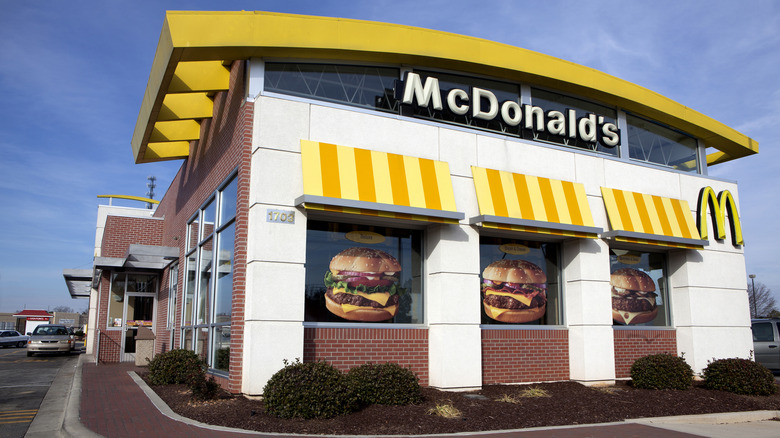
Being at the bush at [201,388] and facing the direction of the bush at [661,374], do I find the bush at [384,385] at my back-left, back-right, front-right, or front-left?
front-right

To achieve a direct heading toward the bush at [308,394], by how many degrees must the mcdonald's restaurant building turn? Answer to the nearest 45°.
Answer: approximately 90° to its right

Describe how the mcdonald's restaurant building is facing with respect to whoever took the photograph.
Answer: facing the viewer and to the right of the viewer

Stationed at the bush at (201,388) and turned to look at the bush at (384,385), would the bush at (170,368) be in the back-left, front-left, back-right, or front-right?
back-left

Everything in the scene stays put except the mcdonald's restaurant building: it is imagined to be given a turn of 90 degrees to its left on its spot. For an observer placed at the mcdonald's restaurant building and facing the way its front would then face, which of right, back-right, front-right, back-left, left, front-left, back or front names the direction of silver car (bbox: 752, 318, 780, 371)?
front

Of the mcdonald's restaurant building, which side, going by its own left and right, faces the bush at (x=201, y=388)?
right

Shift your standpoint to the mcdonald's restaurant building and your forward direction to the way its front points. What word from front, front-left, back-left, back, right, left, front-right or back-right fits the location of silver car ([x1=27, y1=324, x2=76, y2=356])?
back

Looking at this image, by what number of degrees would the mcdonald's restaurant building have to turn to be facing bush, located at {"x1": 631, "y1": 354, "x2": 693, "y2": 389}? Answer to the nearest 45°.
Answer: approximately 45° to its left

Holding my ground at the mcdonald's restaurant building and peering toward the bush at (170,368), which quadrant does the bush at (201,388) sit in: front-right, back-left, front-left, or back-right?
front-left

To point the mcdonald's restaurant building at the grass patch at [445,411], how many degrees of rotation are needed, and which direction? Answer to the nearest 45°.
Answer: approximately 45° to its right

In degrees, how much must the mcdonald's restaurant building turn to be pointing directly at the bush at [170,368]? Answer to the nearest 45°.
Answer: approximately 135° to its right

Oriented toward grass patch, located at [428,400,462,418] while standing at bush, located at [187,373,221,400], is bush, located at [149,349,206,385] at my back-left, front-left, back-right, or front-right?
back-left
